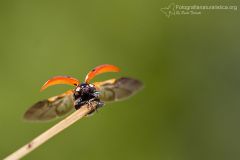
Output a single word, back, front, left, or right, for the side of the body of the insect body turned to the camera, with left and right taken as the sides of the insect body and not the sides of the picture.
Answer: front
